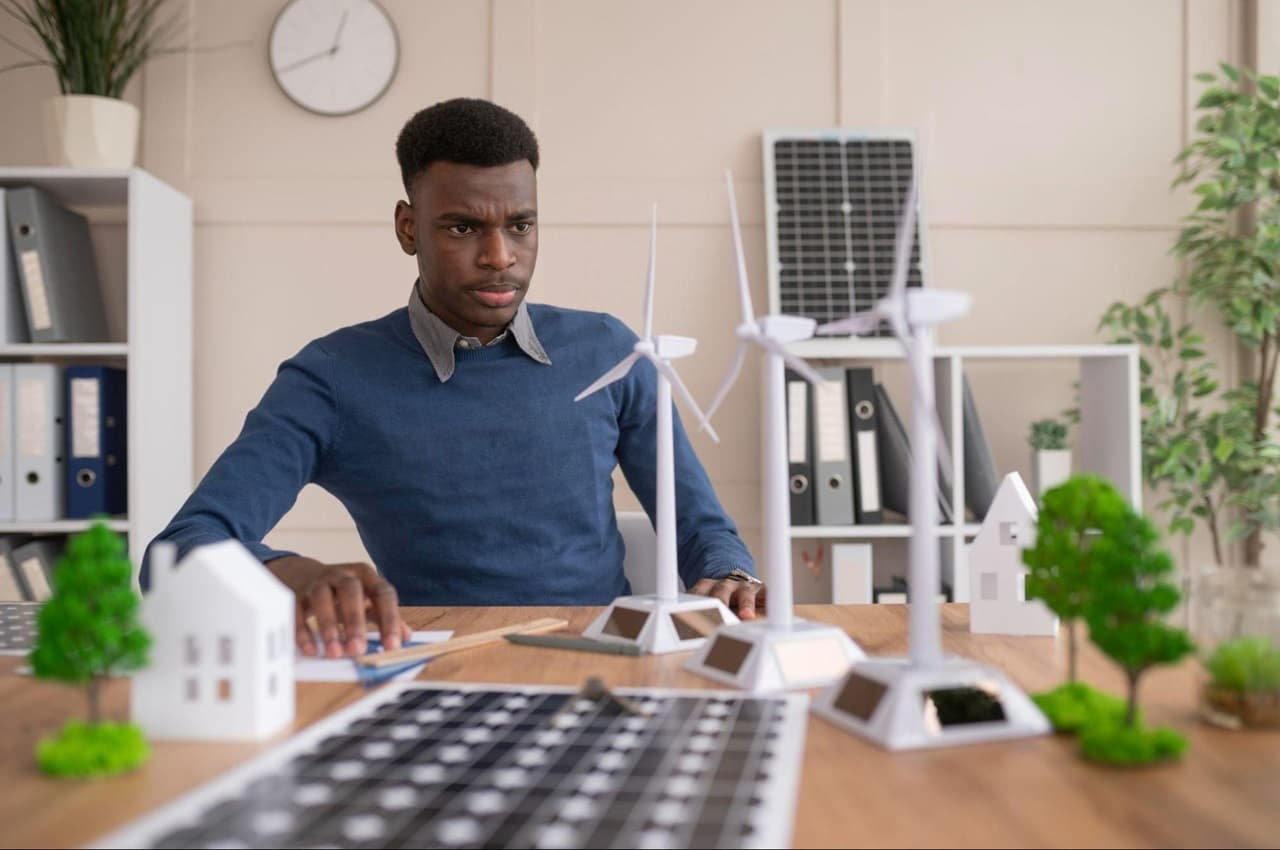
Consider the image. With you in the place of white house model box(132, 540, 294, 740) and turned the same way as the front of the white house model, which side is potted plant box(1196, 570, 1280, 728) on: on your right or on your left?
on your left

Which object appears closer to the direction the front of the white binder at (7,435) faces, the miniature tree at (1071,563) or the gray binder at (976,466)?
the miniature tree

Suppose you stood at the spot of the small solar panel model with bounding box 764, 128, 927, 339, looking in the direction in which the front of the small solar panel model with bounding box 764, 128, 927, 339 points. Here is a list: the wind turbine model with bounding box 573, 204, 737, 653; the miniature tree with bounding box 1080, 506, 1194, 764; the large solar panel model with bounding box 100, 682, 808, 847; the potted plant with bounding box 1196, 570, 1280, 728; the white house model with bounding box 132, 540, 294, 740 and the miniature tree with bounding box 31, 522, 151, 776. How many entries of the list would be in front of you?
6

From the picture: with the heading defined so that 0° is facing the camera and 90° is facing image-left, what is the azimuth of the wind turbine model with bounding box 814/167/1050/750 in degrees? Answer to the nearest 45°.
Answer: approximately 45°

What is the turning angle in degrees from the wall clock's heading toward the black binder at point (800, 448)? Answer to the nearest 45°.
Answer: approximately 45° to its left

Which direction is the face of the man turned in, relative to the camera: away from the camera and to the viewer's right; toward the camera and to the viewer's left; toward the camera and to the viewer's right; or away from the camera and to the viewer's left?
toward the camera and to the viewer's right

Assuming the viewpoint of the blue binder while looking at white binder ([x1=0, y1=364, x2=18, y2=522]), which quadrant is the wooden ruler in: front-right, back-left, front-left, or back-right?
back-left

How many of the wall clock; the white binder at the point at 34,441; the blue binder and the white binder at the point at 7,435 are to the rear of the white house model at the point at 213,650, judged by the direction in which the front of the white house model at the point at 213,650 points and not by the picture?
4

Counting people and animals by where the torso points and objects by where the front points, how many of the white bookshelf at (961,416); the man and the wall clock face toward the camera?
3

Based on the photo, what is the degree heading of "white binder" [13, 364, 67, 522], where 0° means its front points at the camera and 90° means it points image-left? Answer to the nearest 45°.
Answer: approximately 0°
